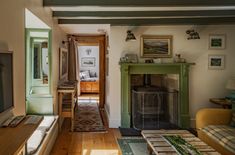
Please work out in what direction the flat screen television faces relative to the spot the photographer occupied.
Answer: facing the viewer and to the right of the viewer

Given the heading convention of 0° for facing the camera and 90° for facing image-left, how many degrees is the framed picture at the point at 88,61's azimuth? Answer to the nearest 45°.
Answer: approximately 0°

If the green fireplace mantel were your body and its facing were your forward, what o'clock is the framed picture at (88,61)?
The framed picture is roughly at 5 o'clock from the green fireplace mantel.

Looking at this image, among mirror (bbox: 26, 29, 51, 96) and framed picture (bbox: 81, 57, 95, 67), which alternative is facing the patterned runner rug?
the framed picture

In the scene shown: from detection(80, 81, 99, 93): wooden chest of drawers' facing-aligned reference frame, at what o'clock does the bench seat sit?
The bench seat is roughly at 12 o'clock from the wooden chest of drawers.

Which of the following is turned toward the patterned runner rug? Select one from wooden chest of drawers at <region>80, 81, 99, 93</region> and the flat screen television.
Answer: the wooden chest of drawers

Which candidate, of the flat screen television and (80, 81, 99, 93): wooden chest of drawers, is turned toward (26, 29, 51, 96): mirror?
the wooden chest of drawers

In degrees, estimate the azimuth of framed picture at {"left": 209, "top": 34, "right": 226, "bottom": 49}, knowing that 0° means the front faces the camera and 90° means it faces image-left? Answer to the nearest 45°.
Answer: approximately 0°

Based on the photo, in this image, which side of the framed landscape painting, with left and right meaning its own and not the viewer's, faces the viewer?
front

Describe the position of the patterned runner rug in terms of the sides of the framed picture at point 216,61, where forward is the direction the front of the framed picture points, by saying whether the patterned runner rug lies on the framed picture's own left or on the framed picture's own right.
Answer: on the framed picture's own right

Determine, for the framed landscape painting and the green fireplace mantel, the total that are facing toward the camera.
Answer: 2

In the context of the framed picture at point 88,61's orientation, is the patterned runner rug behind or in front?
in front

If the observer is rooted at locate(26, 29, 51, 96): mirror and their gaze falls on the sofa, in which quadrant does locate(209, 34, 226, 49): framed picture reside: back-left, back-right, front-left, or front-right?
front-left

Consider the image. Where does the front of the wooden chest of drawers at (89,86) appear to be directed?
toward the camera

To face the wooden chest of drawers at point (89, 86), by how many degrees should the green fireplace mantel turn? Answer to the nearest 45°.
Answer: approximately 135° to its right
